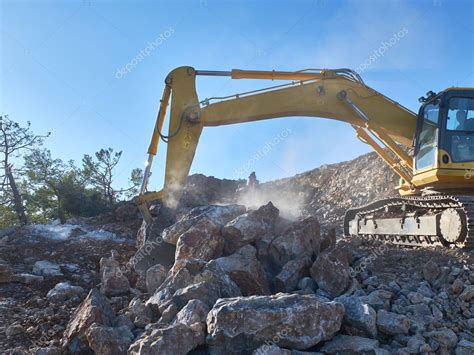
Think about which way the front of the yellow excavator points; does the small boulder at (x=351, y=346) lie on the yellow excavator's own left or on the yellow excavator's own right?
on the yellow excavator's own left

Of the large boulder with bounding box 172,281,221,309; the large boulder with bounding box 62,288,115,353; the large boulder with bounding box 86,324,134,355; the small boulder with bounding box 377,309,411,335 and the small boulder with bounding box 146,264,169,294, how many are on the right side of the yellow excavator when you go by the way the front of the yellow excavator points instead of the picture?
0

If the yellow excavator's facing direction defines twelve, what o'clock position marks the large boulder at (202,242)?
The large boulder is roughly at 11 o'clock from the yellow excavator.

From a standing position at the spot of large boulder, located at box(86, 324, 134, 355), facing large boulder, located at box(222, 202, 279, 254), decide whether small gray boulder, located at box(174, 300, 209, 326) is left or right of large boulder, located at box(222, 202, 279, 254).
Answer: right

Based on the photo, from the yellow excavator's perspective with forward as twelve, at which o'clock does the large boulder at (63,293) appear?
The large boulder is roughly at 11 o'clock from the yellow excavator.

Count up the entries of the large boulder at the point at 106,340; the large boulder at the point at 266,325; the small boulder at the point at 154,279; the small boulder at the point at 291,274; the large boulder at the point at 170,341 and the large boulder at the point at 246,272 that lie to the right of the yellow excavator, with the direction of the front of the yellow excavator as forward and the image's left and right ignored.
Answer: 0

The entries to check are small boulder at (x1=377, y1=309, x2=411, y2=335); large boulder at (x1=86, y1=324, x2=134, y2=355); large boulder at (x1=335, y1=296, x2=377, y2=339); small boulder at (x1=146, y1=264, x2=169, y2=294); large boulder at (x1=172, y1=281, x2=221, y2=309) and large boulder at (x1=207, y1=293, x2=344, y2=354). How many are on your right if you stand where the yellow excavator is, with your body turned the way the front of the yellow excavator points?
0

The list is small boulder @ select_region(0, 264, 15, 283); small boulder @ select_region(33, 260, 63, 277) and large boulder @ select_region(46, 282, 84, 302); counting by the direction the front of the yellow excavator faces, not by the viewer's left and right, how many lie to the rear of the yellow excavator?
0

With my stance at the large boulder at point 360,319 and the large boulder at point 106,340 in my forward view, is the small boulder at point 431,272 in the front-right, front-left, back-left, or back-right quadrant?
back-right

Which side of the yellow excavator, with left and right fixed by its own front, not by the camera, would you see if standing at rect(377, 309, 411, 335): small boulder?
left

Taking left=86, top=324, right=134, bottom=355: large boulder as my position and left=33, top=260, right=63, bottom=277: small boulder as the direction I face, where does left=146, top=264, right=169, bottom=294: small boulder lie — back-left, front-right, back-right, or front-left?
front-right

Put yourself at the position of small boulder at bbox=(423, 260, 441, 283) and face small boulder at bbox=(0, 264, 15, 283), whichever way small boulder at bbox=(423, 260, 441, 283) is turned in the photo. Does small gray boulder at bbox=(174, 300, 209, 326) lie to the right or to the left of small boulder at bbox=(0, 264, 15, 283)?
left

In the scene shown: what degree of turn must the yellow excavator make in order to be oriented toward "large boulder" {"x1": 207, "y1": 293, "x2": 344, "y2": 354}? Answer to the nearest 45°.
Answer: approximately 45° to its left

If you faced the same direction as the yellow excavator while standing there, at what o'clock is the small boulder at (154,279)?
The small boulder is roughly at 11 o'clock from the yellow excavator.

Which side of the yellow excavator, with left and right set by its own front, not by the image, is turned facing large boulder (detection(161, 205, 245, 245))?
front

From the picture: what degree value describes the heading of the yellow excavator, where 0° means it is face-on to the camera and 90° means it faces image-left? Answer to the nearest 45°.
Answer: approximately 90°

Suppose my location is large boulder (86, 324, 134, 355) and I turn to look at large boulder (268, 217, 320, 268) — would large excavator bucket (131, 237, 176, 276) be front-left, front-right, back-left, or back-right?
front-left

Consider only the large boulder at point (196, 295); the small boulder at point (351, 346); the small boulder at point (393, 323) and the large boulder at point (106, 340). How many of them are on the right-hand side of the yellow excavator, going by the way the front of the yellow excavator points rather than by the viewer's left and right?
0

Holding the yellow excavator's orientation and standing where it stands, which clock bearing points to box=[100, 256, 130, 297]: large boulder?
The large boulder is roughly at 11 o'clock from the yellow excavator.
